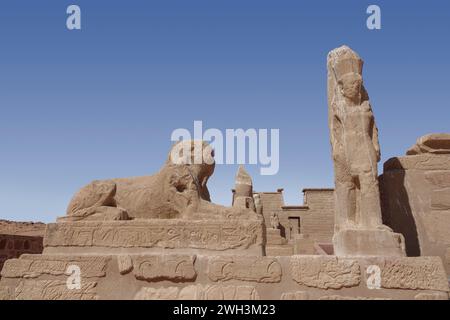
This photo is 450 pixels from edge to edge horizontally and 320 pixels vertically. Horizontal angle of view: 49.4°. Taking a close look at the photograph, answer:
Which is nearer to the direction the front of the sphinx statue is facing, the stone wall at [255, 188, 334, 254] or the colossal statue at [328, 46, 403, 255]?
the colossal statue

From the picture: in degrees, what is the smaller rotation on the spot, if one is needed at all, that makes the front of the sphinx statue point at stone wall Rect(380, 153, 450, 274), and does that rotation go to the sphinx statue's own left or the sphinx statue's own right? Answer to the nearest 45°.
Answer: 0° — it already faces it

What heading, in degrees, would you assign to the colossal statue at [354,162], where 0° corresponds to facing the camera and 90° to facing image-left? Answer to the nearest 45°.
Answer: approximately 315°

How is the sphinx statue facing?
to the viewer's right

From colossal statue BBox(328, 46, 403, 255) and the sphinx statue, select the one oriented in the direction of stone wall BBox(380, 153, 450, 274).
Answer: the sphinx statue

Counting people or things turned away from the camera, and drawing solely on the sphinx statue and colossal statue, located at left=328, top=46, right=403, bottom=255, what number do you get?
0

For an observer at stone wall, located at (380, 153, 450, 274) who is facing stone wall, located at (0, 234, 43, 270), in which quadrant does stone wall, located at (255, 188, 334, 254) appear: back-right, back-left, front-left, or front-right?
front-right

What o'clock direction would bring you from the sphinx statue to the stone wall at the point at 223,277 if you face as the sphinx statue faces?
The stone wall is roughly at 2 o'clock from the sphinx statue.

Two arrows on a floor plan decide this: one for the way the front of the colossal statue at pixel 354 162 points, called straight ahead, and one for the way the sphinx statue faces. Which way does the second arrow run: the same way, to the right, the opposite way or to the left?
to the left

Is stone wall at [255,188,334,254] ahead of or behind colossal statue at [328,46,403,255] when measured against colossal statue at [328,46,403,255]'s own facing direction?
behind

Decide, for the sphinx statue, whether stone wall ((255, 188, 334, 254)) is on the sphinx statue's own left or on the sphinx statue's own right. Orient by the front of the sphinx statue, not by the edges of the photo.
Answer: on the sphinx statue's own left
